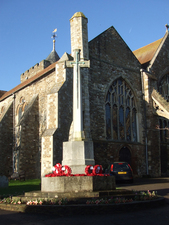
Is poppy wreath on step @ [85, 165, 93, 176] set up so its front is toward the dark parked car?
no

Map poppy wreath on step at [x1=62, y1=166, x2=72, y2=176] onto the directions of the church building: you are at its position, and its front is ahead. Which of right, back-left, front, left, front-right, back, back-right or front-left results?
front-right

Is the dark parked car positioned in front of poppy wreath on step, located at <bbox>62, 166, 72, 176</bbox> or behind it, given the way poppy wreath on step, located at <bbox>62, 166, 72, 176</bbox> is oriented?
behind

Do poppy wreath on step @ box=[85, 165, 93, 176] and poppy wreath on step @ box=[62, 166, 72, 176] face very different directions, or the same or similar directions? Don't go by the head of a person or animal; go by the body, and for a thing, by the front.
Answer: same or similar directions

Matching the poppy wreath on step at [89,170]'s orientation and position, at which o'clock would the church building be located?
The church building is roughly at 6 o'clock from the poppy wreath on step.

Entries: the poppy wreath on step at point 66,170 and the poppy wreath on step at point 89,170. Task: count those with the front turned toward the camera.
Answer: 2

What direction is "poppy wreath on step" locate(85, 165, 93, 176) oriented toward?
toward the camera

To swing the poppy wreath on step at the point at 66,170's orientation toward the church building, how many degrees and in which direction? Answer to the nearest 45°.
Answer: approximately 180°
